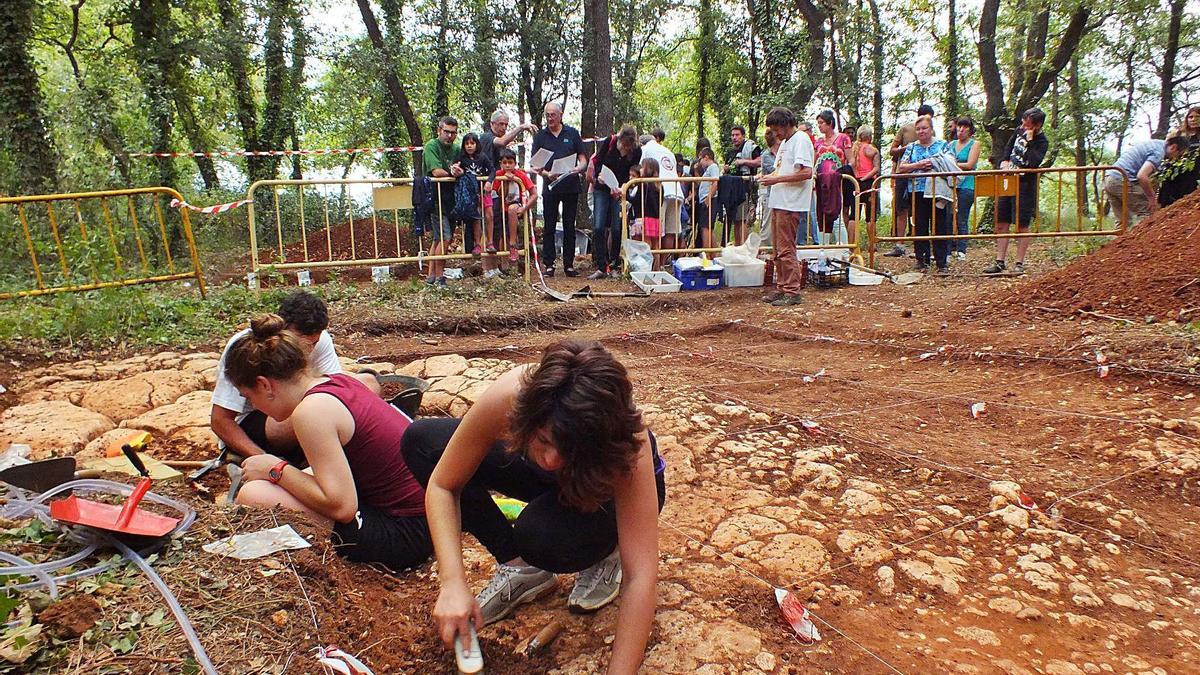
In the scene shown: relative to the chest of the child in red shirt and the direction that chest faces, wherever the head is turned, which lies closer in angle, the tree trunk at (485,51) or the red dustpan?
the red dustpan

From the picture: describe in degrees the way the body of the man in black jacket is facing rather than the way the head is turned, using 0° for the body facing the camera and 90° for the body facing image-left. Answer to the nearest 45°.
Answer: approximately 45°

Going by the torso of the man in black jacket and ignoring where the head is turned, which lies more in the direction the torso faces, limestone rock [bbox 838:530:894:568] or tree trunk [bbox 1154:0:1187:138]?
the limestone rock

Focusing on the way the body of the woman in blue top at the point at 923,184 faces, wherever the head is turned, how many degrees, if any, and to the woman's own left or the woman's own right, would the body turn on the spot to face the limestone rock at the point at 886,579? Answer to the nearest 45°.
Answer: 0° — they already face it

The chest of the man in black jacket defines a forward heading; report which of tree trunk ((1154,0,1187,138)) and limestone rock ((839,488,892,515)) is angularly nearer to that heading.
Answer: the limestone rock

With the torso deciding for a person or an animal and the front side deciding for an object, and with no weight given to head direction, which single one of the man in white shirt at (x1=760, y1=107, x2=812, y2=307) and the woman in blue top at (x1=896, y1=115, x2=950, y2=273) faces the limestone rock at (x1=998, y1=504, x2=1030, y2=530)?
the woman in blue top

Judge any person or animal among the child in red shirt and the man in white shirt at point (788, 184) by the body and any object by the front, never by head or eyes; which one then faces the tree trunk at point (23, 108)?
the man in white shirt

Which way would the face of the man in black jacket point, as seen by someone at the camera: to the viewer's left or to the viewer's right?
to the viewer's left

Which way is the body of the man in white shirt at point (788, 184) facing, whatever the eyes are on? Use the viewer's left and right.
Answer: facing to the left of the viewer

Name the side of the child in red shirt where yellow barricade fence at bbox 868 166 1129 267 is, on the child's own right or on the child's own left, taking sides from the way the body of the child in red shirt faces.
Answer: on the child's own left
